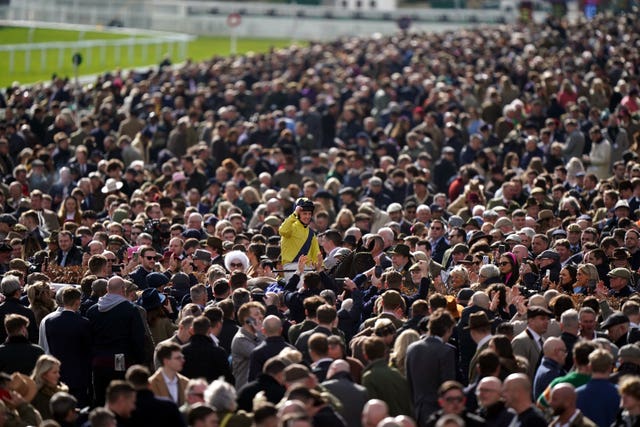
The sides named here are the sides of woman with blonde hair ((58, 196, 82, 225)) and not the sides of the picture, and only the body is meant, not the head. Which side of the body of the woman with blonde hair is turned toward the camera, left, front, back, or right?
front

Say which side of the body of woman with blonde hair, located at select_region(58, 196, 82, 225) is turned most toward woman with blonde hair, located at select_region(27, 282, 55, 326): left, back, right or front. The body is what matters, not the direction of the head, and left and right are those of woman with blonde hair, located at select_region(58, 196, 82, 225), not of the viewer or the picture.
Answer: front

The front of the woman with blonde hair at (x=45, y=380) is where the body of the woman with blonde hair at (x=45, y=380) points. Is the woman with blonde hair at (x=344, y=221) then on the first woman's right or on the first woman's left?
on the first woman's left

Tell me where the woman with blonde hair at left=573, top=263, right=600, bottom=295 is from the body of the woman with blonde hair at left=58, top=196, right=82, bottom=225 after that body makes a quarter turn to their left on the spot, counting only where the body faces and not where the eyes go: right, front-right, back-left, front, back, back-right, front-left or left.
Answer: front-right

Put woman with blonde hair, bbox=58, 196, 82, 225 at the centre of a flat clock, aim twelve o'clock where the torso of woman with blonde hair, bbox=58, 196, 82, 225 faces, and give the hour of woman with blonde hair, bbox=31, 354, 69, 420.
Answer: woman with blonde hair, bbox=31, 354, 69, 420 is roughly at 12 o'clock from woman with blonde hair, bbox=58, 196, 82, 225.
